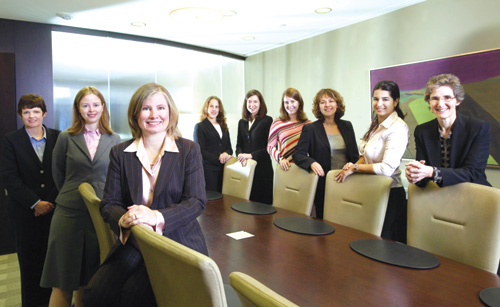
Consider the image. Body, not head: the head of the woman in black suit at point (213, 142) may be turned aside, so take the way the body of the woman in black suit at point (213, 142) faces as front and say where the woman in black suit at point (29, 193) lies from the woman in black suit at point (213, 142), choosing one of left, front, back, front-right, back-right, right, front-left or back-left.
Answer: right

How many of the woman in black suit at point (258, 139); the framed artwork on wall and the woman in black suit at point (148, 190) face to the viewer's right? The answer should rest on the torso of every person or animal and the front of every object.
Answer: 0

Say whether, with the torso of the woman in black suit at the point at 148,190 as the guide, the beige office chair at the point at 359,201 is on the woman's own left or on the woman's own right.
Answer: on the woman's own left

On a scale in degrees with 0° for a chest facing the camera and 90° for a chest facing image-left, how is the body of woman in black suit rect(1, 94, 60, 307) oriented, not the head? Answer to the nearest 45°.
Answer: approximately 315°

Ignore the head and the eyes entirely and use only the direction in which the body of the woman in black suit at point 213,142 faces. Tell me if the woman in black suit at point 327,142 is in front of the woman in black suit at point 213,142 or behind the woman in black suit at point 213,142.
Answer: in front

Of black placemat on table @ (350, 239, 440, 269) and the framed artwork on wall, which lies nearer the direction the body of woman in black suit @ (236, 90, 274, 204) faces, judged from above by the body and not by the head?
the black placemat on table

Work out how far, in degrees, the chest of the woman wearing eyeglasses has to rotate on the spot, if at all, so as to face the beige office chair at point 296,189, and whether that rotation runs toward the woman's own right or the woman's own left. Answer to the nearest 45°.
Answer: approximately 45° to the woman's own right

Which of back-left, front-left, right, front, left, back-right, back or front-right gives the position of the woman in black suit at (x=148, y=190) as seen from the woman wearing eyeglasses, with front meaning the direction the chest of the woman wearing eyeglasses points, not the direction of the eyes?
front

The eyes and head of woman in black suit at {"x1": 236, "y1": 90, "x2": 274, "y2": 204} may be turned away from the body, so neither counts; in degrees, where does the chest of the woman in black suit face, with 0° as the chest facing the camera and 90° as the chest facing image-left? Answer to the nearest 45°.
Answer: approximately 45°

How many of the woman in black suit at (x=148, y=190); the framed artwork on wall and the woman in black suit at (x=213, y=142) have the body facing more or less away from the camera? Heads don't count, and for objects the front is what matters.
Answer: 0

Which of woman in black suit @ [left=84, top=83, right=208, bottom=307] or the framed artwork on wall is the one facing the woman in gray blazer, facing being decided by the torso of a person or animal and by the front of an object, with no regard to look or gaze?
the framed artwork on wall

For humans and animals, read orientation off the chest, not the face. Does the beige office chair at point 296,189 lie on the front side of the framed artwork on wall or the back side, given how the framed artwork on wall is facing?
on the front side

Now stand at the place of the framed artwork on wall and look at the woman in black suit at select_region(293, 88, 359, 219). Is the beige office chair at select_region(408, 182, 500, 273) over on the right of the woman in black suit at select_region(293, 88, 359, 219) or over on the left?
left

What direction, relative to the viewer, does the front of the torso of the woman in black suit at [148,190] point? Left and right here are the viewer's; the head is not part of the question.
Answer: facing the viewer

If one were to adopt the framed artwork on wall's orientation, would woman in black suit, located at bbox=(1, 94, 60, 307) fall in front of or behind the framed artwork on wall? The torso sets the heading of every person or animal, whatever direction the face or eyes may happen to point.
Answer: in front
